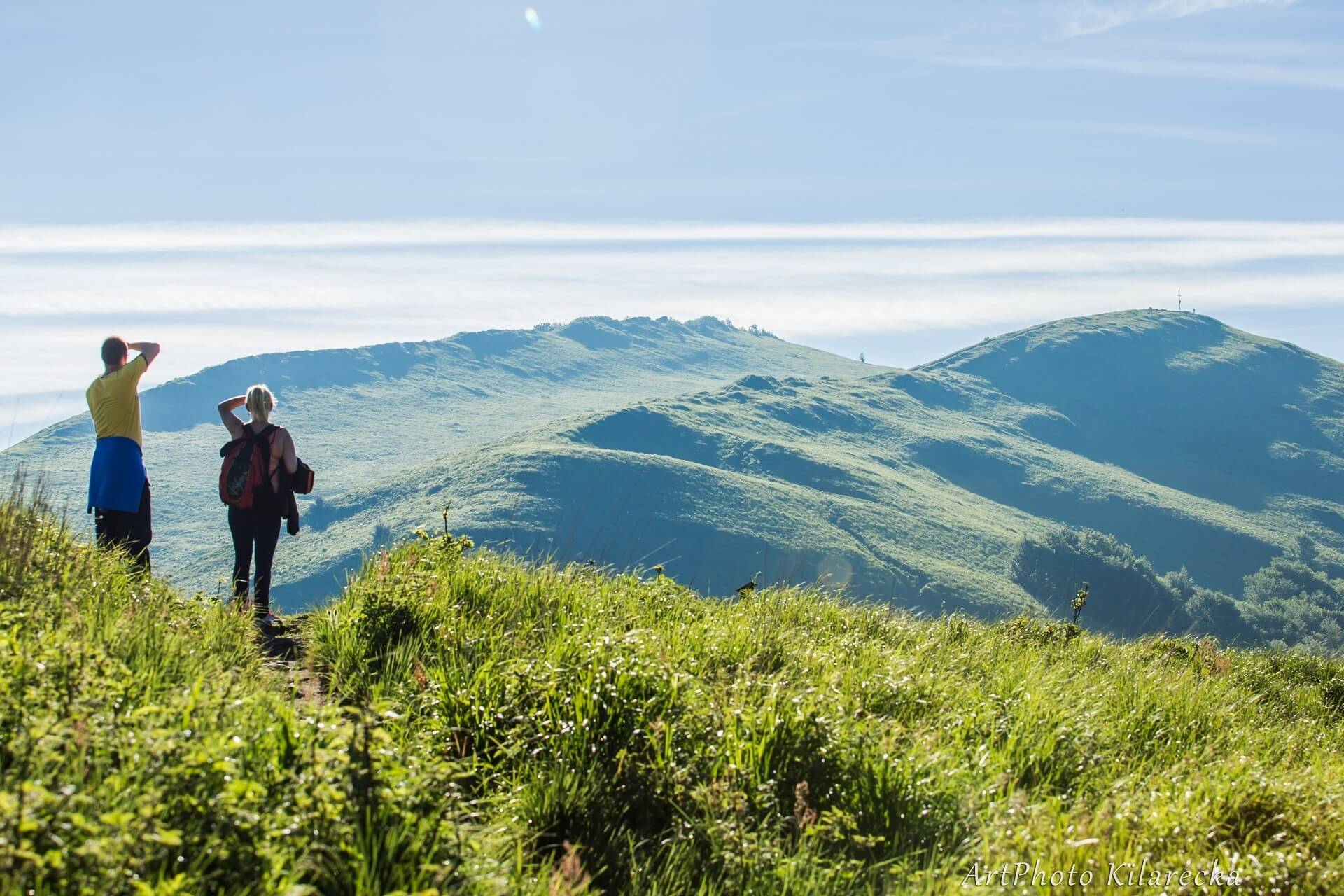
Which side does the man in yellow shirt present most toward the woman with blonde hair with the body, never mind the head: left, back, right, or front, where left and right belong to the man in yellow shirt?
right

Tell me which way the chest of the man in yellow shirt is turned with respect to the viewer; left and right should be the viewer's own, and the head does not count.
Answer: facing away from the viewer and to the right of the viewer

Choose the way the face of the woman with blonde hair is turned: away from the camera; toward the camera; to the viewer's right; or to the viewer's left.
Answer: away from the camera

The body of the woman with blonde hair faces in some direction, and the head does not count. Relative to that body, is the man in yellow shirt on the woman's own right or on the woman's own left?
on the woman's own left

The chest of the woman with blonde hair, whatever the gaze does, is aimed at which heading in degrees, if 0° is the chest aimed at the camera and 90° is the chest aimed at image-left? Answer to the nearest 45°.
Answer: approximately 180°
